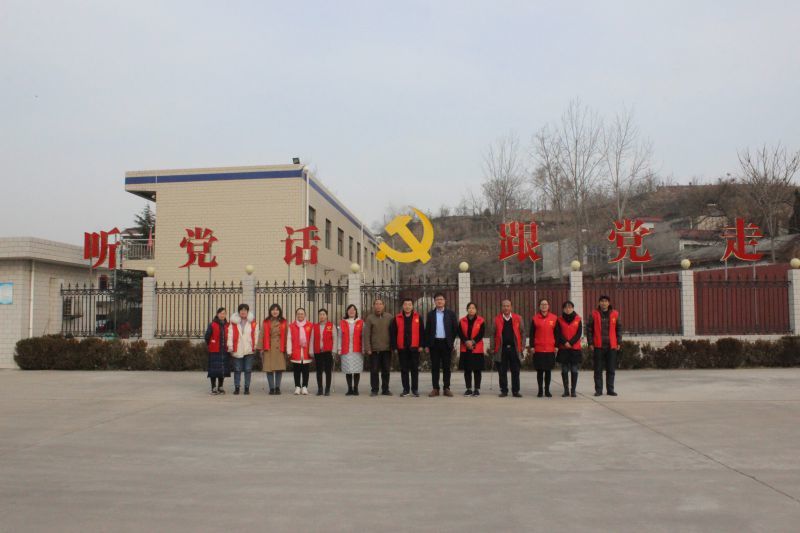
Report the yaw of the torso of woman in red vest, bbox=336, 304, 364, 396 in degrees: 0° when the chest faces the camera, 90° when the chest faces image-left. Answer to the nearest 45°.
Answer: approximately 0°

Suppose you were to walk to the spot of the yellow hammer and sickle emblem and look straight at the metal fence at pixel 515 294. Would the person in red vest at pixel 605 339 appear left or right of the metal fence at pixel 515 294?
right

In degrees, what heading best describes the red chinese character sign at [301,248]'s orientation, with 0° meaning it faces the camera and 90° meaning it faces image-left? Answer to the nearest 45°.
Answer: approximately 0°

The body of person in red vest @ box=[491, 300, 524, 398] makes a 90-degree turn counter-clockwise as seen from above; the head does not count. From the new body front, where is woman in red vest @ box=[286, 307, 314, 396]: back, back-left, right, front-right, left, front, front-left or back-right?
back
